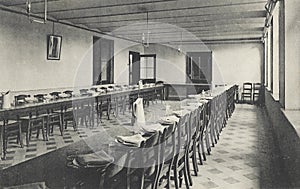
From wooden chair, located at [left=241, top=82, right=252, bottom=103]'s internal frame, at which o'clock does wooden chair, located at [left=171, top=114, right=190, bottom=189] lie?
wooden chair, located at [left=171, top=114, right=190, bottom=189] is roughly at 12 o'clock from wooden chair, located at [left=241, top=82, right=252, bottom=103].

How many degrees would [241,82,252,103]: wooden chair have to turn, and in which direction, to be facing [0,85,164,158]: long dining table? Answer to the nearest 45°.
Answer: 0° — it already faces it

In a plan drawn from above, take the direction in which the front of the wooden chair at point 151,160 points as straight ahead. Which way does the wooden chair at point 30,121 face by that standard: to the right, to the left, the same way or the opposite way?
the opposite way

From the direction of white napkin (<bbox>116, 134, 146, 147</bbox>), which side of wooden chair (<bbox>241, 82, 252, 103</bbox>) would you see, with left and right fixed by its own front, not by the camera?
front

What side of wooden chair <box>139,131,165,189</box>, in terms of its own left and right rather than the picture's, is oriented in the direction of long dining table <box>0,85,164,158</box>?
front
